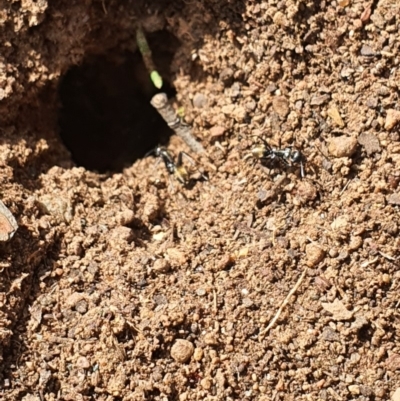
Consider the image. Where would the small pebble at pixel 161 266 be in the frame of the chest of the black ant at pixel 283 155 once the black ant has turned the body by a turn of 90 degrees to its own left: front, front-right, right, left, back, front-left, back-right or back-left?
left

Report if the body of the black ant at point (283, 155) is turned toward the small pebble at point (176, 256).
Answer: no

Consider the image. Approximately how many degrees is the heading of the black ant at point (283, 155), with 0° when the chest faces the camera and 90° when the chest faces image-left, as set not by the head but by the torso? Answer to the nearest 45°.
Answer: approximately 270°
